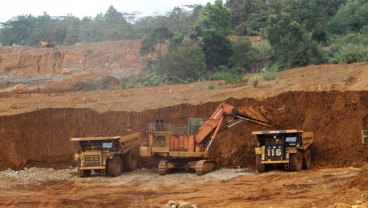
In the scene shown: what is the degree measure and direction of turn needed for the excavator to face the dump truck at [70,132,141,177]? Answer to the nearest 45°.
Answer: approximately 180°

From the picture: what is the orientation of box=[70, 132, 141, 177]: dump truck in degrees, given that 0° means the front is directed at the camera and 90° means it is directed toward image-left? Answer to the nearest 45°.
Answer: approximately 45°

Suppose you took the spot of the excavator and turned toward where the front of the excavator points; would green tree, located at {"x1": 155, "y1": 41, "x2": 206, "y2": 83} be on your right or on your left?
on your left

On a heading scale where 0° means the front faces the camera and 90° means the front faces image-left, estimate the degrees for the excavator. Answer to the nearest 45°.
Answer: approximately 270°

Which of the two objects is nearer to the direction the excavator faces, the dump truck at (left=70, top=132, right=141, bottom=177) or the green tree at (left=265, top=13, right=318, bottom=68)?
the green tree

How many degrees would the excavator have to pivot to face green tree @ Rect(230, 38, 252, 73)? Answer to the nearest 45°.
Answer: approximately 90° to its left

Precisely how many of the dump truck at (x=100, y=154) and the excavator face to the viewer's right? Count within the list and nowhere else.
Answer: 1

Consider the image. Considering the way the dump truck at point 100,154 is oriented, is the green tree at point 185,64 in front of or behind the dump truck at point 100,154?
behind

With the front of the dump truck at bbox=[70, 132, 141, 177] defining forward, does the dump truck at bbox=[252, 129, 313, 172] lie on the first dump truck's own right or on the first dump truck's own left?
on the first dump truck's own left

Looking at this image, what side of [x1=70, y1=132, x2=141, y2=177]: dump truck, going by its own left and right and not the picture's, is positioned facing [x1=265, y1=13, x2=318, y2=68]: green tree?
back

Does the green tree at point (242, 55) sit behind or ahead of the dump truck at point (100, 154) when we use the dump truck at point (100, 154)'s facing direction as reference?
behind

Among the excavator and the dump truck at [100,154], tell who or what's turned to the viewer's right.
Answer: the excavator

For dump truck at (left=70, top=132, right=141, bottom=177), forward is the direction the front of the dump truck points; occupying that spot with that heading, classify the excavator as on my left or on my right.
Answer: on my left

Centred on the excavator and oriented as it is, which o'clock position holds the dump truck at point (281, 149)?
The dump truck is roughly at 1 o'clock from the excavator.
